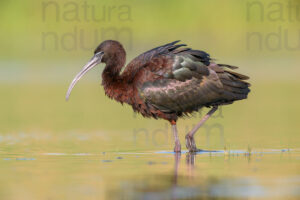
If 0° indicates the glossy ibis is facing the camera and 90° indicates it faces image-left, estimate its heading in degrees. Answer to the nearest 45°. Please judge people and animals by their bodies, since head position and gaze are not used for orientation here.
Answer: approximately 90°
